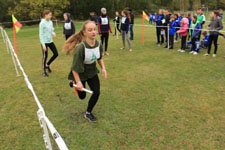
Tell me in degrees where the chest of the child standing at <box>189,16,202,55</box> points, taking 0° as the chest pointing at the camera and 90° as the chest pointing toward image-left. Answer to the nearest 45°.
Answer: approximately 45°

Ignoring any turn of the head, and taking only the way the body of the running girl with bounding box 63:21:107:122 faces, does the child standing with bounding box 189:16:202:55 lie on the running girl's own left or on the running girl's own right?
on the running girl's own left

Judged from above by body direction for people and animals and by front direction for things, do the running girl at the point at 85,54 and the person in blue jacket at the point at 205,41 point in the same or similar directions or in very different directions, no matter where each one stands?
very different directions

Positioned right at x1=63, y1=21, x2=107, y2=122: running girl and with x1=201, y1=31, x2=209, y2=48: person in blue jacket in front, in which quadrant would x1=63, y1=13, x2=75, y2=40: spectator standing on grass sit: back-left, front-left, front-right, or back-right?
front-left

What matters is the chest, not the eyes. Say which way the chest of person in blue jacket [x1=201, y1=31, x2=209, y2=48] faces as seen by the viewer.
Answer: to the viewer's left

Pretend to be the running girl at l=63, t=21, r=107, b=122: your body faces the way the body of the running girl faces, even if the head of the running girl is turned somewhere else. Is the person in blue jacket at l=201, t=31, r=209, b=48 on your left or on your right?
on your left

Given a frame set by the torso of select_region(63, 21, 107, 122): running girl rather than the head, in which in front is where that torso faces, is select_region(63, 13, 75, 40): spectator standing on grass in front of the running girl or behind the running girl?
behind

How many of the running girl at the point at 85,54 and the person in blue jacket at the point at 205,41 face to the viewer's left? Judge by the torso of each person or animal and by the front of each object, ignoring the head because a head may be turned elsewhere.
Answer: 1
